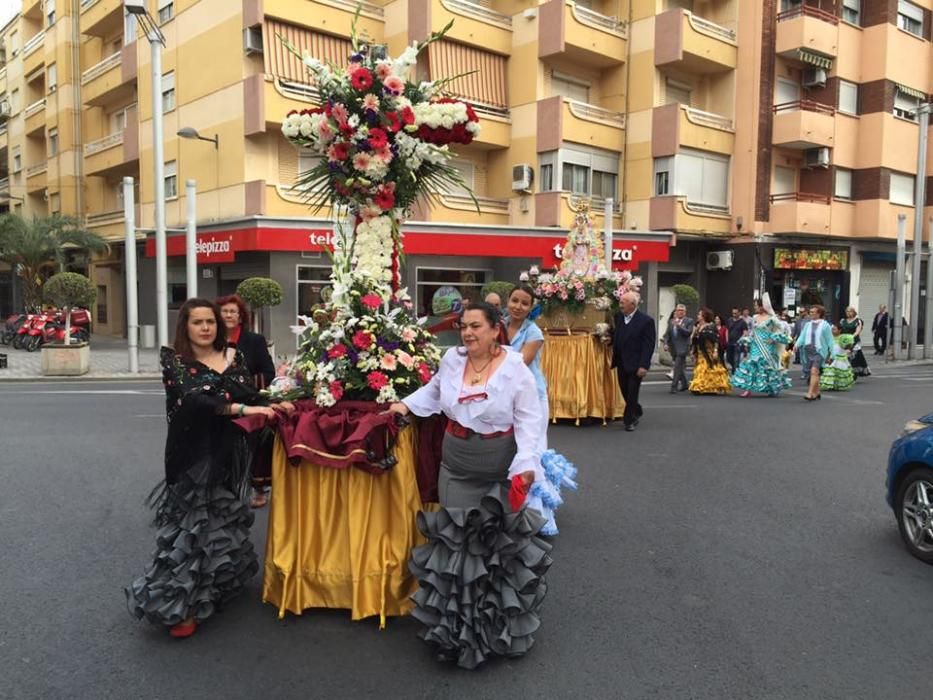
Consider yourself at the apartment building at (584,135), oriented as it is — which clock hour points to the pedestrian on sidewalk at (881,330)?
The pedestrian on sidewalk is roughly at 9 o'clock from the apartment building.

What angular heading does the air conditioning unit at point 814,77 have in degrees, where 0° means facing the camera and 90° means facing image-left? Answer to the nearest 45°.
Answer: approximately 45°

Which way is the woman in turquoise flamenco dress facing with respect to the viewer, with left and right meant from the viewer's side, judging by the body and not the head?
facing the viewer and to the left of the viewer

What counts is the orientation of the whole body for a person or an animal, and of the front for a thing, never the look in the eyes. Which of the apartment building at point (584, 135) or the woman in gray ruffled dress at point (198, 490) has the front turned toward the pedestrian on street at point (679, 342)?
the apartment building

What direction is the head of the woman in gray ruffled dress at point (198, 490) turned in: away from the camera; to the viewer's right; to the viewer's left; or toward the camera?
toward the camera

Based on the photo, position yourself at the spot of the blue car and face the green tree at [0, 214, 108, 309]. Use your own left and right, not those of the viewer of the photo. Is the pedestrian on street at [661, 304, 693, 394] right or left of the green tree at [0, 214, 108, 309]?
right

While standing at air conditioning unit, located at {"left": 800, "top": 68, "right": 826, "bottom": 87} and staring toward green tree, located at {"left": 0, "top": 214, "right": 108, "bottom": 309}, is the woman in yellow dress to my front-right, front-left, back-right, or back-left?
front-left

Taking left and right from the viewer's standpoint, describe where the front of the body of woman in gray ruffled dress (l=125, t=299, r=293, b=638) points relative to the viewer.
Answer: facing the viewer and to the right of the viewer

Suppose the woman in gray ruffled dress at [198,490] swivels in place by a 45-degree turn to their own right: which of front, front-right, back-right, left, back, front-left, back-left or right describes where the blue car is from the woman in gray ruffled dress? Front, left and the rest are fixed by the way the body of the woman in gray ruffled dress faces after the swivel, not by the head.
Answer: left

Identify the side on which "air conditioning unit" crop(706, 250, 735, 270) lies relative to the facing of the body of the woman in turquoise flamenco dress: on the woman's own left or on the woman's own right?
on the woman's own right

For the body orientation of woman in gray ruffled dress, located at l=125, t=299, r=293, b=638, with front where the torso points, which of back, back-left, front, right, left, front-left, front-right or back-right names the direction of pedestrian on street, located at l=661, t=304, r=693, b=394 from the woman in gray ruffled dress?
left

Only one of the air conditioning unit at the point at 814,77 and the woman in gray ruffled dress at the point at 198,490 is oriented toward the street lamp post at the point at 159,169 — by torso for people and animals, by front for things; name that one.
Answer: the air conditioning unit

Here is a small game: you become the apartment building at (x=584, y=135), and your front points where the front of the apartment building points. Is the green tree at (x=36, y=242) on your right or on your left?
on your right

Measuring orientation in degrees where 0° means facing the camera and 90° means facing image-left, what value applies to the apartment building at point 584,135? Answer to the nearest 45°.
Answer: approximately 0°

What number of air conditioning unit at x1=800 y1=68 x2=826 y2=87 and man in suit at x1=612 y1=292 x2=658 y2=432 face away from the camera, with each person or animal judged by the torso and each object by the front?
0
